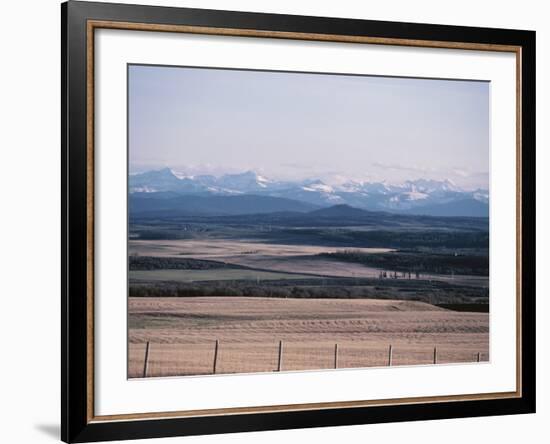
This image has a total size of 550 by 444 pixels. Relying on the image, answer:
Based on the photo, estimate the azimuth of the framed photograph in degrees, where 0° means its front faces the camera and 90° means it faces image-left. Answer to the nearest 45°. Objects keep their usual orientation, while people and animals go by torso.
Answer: approximately 315°
